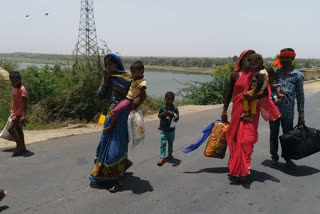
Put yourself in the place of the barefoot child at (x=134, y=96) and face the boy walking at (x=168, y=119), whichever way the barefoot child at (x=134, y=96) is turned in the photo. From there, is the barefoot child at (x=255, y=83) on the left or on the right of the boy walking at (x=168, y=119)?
right

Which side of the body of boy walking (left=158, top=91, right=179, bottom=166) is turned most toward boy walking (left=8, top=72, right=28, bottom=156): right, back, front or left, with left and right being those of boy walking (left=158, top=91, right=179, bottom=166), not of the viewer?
right

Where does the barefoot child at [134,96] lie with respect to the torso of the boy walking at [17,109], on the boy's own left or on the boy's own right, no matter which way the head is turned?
on the boy's own left

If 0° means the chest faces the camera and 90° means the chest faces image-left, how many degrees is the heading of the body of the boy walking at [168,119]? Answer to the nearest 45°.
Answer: approximately 0°

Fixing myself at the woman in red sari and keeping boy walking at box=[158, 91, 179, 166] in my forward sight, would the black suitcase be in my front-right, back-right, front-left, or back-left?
back-right

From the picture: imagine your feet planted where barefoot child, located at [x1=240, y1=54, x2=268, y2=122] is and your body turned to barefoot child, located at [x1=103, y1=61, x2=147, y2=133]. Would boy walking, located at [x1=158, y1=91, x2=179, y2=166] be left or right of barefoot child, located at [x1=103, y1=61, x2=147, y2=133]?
right

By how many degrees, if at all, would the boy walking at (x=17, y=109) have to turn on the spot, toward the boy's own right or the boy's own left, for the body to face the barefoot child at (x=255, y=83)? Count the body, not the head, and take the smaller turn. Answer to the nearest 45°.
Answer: approximately 90° to the boy's own left

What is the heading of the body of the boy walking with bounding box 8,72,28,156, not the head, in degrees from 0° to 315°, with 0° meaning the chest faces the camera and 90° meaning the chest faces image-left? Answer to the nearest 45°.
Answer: approximately 45°

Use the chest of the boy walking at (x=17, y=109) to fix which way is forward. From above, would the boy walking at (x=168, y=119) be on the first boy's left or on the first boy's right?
on the first boy's left

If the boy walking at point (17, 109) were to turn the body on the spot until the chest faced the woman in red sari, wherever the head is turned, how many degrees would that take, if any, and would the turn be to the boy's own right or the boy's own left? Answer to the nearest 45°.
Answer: approximately 90° to the boy's own left

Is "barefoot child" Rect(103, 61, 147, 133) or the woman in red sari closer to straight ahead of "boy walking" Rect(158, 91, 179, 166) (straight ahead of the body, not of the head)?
the barefoot child
